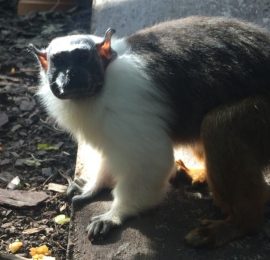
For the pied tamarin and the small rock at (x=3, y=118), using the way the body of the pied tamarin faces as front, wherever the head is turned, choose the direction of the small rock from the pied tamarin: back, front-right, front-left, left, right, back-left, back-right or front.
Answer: front-right

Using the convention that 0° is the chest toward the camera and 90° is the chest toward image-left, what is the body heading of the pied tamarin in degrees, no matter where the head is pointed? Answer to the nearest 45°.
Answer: approximately 90°

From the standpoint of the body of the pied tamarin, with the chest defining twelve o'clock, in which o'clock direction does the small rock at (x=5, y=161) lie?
The small rock is roughly at 1 o'clock from the pied tamarin.
